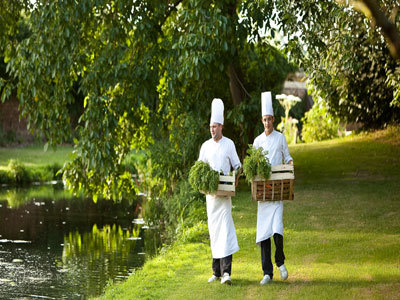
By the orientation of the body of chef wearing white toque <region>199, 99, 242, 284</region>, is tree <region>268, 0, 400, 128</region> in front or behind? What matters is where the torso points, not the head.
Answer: behind

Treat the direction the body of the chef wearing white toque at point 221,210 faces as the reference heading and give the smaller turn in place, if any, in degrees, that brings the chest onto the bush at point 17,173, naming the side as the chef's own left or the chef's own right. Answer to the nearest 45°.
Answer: approximately 90° to the chef's own right

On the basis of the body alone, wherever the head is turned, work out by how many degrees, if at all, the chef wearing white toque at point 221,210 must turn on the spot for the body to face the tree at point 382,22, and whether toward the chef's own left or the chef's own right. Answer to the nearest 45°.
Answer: approximately 90° to the chef's own left

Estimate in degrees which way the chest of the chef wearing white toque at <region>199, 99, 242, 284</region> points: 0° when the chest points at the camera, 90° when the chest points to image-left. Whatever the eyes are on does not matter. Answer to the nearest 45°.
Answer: approximately 45°

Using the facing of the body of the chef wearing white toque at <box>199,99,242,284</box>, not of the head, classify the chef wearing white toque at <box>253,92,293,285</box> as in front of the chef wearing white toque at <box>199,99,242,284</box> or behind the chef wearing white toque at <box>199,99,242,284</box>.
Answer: behind

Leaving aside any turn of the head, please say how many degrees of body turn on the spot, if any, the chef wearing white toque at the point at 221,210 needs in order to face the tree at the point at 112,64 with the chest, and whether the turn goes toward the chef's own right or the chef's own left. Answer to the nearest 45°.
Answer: approximately 90° to the chef's own right
